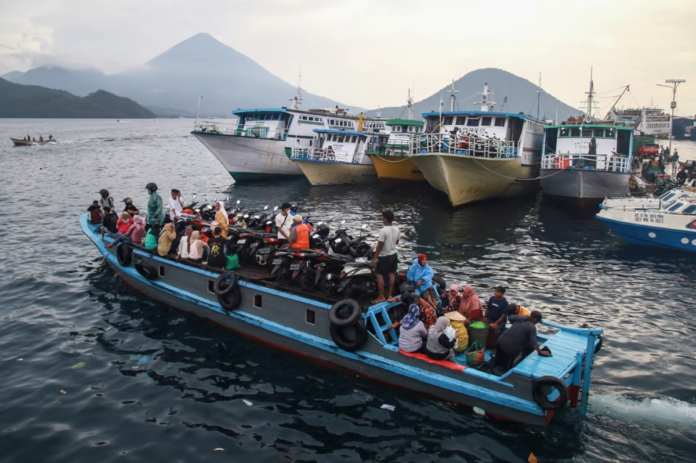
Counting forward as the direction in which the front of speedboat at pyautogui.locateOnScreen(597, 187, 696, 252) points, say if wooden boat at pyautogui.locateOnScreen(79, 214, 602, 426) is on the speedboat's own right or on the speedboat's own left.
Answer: on the speedboat's own left

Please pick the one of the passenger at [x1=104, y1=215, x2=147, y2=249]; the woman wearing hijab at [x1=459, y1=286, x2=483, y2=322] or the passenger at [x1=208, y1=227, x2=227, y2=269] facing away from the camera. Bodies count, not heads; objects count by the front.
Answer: the passenger at [x1=208, y1=227, x2=227, y2=269]

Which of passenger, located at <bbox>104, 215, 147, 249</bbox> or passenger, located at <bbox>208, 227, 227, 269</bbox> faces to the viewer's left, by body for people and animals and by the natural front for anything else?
passenger, located at <bbox>104, 215, 147, 249</bbox>

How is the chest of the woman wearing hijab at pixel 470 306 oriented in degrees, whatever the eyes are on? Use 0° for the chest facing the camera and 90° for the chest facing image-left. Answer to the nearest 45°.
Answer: approximately 45°

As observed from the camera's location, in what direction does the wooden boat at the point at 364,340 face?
facing away from the viewer and to the left of the viewer

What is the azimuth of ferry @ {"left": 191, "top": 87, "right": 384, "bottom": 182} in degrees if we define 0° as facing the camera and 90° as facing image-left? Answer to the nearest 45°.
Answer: approximately 45°

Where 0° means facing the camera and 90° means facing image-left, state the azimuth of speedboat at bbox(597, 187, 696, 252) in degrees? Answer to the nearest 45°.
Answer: approximately 90°

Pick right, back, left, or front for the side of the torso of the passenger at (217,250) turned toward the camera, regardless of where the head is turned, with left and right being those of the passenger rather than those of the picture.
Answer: back
